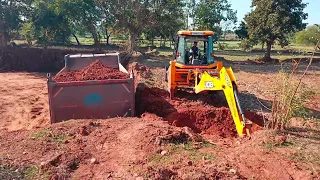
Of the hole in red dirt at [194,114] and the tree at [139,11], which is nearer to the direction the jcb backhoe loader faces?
the tree

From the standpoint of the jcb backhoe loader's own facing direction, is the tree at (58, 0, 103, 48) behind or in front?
in front

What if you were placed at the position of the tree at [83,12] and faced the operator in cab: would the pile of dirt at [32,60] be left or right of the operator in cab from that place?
right

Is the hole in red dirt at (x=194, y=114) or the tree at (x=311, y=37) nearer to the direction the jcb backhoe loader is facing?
the tree

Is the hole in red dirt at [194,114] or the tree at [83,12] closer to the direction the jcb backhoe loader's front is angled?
the tree

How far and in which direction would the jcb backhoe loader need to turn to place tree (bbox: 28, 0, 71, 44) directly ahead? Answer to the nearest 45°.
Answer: approximately 45° to its left

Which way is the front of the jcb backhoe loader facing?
away from the camera
